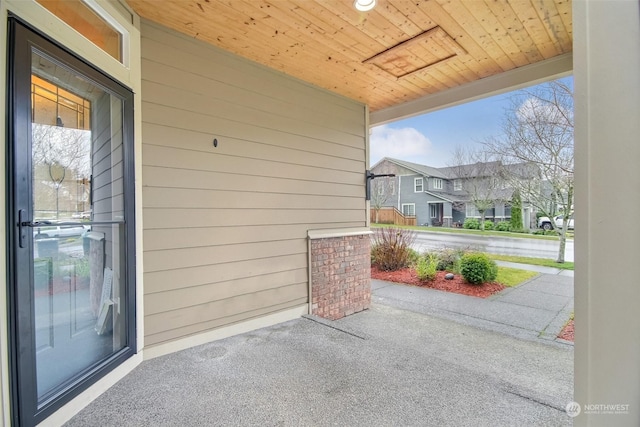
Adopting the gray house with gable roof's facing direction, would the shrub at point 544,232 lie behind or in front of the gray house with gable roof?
in front

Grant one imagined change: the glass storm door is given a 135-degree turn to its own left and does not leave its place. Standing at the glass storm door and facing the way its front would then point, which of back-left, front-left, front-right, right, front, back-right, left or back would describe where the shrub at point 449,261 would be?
right

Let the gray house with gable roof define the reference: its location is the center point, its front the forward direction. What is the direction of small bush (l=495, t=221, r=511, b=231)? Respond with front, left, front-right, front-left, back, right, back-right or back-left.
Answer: front

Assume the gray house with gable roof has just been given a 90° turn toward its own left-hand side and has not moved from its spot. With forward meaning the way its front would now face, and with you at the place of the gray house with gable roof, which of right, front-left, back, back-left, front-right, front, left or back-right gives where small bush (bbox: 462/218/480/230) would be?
right

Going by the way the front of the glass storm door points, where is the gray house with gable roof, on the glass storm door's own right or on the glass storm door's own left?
on the glass storm door's own left

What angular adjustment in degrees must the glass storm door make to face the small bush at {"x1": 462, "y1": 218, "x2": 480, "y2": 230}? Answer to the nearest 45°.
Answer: approximately 45° to its left

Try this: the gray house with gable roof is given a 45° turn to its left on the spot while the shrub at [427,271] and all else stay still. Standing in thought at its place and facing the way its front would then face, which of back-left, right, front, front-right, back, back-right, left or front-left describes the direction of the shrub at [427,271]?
right

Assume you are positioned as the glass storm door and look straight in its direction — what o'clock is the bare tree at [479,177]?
The bare tree is roughly at 10 o'clock from the glass storm door.

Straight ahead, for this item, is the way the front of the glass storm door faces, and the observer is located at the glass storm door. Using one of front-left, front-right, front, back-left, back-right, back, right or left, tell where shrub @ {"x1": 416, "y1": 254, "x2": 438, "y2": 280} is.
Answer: front-left

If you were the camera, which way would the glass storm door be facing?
facing the viewer and to the right of the viewer

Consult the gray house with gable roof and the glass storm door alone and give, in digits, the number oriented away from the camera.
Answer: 0

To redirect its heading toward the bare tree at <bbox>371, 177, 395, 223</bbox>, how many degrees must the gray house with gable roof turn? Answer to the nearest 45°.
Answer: approximately 45° to its right
